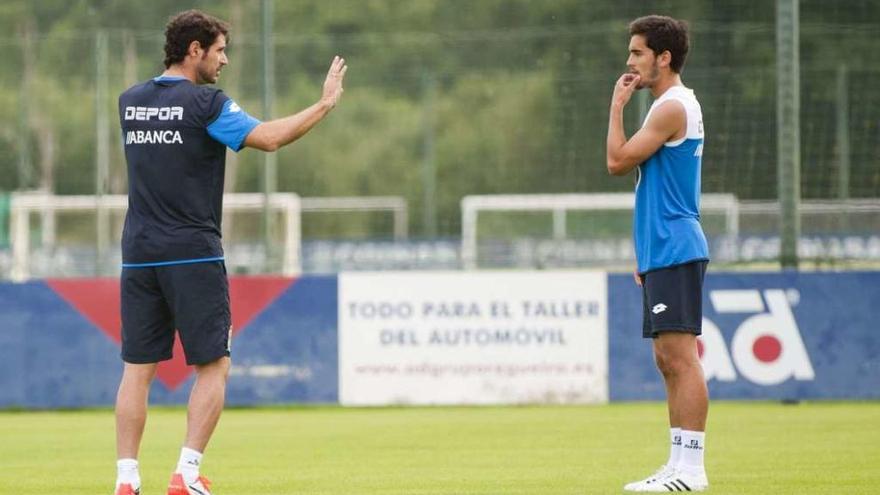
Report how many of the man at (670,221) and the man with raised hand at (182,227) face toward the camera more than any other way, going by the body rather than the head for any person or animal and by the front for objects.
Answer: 0

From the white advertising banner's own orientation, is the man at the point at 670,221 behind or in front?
in front

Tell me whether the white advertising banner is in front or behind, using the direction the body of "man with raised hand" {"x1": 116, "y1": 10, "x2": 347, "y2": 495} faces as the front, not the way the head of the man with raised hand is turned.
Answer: in front

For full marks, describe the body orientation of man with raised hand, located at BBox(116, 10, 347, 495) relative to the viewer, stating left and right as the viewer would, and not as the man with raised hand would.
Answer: facing away from the viewer and to the right of the viewer

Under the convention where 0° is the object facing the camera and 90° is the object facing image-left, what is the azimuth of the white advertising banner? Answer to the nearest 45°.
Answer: approximately 0°

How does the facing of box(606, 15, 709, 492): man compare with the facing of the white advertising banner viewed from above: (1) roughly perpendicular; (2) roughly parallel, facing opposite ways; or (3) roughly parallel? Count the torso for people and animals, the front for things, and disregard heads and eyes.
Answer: roughly perpendicular

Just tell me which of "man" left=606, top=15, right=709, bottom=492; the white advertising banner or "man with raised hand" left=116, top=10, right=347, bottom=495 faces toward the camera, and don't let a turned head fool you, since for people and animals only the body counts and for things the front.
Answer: the white advertising banner

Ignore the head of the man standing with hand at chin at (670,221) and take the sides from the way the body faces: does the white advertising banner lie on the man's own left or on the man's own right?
on the man's own right

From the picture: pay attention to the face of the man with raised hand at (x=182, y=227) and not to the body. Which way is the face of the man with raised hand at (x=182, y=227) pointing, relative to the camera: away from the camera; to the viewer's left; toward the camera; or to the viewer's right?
to the viewer's right

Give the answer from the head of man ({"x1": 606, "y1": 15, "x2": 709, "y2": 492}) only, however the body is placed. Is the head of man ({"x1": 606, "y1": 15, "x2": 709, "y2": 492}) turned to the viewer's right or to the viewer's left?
to the viewer's left

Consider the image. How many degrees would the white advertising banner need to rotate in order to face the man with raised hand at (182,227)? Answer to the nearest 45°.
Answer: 0° — it already faces them

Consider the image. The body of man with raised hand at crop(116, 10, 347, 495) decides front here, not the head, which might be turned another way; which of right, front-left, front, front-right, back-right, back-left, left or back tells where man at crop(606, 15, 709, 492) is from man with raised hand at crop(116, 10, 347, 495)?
front-right

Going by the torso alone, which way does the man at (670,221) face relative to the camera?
to the viewer's left
